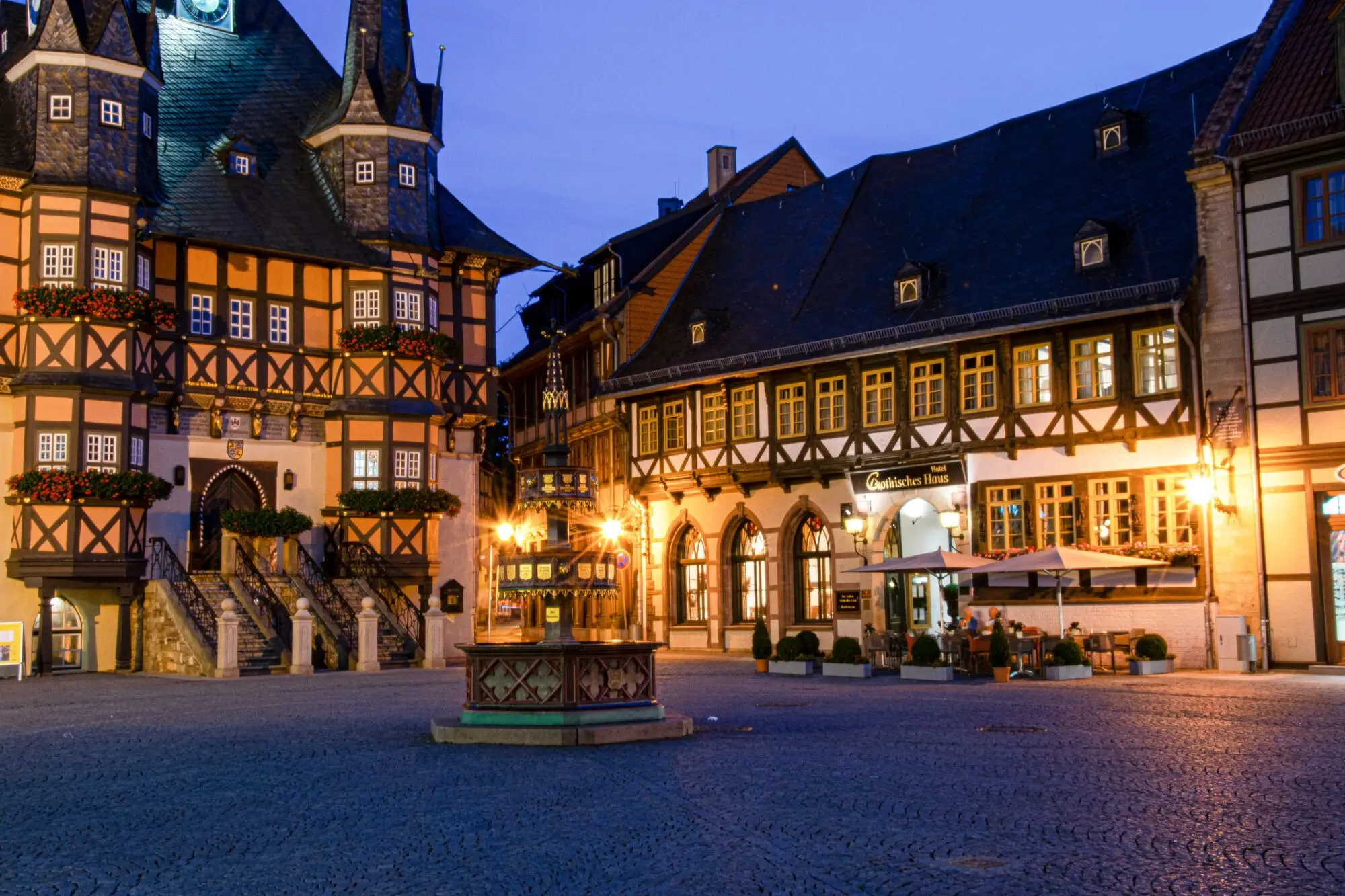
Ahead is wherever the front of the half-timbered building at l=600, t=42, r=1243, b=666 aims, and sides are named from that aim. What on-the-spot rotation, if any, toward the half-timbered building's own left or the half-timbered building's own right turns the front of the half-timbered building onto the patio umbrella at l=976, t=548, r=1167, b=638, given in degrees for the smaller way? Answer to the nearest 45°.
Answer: approximately 45° to the half-timbered building's own left

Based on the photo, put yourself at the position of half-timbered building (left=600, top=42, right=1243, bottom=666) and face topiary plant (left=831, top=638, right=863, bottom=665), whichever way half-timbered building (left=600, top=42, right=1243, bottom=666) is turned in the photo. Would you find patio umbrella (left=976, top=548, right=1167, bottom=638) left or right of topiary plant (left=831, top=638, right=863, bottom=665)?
left

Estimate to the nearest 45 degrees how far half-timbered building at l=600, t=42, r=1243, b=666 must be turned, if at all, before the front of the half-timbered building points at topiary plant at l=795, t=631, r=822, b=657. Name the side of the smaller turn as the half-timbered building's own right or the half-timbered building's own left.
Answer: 0° — it already faces it

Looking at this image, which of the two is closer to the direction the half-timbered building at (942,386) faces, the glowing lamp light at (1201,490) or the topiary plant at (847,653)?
the topiary plant

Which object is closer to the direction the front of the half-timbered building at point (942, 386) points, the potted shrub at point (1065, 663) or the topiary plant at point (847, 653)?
the topiary plant

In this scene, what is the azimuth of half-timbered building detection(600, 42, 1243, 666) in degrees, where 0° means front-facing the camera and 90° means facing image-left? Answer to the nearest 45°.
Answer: approximately 45°
